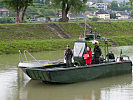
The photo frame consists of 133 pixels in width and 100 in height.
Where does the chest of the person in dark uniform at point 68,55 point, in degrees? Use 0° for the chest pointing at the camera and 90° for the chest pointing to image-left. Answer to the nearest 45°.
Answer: approximately 45°

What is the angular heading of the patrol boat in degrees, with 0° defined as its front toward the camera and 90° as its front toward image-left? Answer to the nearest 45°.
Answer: approximately 45°
